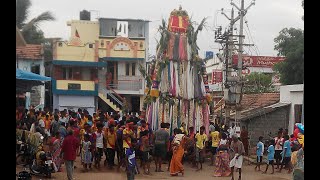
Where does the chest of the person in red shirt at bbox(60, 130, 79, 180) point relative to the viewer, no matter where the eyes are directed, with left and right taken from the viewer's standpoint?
facing away from the viewer
